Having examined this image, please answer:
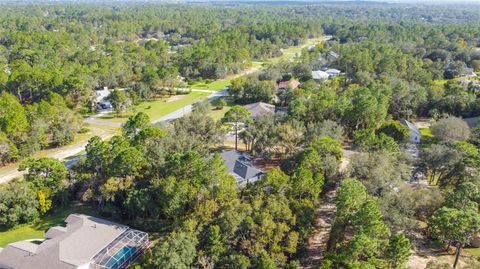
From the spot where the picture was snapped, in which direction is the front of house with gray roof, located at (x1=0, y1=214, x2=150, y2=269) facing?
facing away from the viewer and to the left of the viewer

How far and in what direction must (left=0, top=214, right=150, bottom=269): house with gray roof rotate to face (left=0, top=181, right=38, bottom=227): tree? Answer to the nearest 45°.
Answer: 0° — it already faces it

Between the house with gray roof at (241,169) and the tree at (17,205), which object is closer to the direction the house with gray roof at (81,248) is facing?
the tree

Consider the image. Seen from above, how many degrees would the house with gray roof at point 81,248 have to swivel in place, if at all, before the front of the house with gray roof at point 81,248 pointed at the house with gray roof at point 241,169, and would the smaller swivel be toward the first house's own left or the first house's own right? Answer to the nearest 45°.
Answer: approximately 90° to the first house's own right
